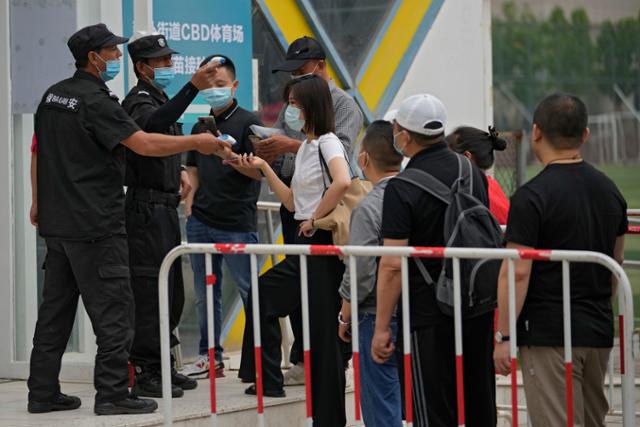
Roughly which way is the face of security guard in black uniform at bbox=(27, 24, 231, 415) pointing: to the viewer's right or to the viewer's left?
to the viewer's right

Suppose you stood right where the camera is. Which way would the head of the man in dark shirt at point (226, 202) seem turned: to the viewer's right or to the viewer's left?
to the viewer's left

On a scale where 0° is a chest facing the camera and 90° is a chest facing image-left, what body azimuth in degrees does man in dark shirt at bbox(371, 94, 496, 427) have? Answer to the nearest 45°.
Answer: approximately 135°

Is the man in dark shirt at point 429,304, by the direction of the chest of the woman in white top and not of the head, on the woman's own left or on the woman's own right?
on the woman's own left

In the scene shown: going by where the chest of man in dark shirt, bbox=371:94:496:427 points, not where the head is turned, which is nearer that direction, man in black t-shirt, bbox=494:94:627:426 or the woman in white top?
the woman in white top

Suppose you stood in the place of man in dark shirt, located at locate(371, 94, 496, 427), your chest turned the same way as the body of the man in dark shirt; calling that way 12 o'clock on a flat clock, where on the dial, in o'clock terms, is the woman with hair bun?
The woman with hair bun is roughly at 2 o'clock from the man in dark shirt.

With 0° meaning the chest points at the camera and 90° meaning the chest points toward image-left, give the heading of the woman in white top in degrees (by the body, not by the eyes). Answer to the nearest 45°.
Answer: approximately 90°

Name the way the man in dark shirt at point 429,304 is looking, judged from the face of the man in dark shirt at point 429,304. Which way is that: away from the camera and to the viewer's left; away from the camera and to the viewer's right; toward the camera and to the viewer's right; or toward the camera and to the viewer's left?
away from the camera and to the viewer's left

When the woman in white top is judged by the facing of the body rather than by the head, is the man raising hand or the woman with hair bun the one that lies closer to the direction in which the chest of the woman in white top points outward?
the man raising hand

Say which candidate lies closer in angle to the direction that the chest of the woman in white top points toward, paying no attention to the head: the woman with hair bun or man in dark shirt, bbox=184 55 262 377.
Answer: the man in dark shirt

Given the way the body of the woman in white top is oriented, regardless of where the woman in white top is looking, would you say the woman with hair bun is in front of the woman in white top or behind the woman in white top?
behind

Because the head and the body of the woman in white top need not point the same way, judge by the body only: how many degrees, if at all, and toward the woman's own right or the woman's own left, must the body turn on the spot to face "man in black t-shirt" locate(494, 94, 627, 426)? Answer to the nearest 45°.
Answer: approximately 135° to the woman's own left
